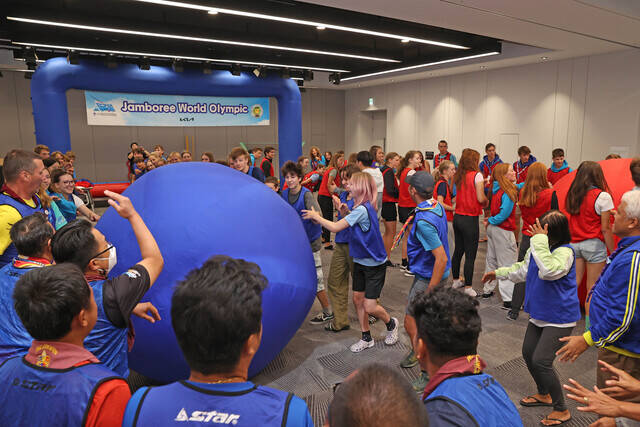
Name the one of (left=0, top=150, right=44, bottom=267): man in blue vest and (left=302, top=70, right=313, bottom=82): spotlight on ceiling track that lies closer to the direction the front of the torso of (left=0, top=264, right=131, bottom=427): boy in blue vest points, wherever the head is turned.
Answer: the spotlight on ceiling track

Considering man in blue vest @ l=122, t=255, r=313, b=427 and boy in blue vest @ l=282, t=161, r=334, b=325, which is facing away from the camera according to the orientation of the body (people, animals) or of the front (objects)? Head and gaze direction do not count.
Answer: man in blue vest @ l=122, t=255, r=313, b=427

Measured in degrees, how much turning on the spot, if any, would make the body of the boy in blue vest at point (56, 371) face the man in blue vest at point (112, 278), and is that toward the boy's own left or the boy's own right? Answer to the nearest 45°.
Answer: approximately 45° to the boy's own left

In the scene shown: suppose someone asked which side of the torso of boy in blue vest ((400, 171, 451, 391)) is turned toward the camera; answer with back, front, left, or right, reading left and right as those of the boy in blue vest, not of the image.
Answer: left

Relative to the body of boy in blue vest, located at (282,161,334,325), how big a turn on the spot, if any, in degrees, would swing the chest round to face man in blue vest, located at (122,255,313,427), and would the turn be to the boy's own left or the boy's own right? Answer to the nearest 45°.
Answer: approximately 45° to the boy's own left

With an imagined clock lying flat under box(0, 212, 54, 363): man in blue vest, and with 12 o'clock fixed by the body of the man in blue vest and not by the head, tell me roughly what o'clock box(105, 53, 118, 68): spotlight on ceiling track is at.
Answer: The spotlight on ceiling track is roughly at 11 o'clock from the man in blue vest.

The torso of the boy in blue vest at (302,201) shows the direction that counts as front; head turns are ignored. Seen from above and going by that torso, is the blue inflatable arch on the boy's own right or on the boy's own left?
on the boy's own right

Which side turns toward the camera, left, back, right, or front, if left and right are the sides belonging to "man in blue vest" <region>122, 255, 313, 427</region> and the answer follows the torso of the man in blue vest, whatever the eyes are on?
back

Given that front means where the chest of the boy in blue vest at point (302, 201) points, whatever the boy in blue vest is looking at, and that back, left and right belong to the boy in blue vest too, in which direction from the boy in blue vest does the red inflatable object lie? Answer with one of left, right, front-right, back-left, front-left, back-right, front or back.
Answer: back-left

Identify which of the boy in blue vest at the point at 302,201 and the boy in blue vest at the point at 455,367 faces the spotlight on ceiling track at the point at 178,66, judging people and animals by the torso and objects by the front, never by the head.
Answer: the boy in blue vest at the point at 455,367
